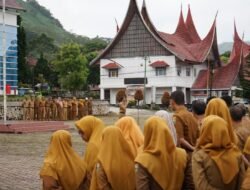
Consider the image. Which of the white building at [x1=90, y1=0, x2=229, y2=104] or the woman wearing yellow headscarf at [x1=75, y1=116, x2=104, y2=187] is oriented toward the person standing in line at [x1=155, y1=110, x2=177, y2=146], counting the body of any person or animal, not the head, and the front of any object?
the white building

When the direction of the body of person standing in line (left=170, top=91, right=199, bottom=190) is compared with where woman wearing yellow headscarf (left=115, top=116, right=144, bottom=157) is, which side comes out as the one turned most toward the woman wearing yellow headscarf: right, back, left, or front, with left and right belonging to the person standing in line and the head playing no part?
left

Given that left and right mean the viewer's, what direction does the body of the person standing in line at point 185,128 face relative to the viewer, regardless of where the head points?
facing away from the viewer and to the left of the viewer

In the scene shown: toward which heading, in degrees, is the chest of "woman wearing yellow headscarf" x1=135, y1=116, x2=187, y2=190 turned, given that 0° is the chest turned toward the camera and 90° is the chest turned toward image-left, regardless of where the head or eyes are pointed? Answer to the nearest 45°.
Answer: approximately 135°

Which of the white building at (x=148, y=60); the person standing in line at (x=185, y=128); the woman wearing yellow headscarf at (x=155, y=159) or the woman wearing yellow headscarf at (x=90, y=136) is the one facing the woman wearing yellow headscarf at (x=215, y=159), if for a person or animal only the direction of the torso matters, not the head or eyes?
the white building

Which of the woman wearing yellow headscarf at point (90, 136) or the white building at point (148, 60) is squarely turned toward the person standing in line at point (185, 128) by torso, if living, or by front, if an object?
the white building

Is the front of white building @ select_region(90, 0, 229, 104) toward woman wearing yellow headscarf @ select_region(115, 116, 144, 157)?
yes

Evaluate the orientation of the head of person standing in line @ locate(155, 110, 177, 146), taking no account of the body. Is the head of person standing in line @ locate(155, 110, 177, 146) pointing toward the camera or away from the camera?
away from the camera

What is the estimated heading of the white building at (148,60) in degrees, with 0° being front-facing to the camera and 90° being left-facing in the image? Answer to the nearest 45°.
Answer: approximately 0°

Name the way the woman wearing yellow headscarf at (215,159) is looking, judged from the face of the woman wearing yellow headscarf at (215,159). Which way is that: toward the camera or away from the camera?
away from the camera
